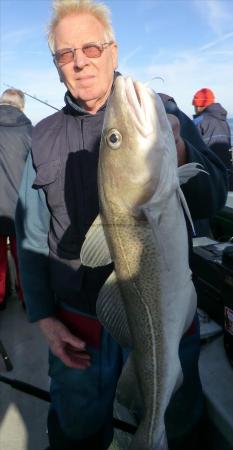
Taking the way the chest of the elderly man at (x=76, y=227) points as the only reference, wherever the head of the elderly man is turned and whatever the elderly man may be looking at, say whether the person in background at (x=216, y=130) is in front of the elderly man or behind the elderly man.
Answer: behind

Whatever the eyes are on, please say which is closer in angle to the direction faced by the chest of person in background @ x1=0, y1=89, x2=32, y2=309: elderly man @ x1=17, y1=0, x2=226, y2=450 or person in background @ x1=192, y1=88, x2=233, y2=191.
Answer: the person in background

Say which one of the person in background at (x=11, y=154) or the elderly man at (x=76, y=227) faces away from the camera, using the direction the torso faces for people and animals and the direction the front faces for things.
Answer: the person in background

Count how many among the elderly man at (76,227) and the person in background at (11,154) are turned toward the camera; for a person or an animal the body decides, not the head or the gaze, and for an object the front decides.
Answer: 1

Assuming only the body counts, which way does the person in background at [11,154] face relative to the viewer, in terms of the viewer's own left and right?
facing away from the viewer

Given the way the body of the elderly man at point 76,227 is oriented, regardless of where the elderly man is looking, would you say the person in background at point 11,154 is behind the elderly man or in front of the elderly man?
behind

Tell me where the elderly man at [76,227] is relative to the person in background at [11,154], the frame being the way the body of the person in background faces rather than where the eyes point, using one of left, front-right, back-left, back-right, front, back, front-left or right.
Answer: back

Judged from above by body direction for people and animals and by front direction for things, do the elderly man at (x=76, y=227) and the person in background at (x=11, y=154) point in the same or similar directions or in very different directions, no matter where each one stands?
very different directions
